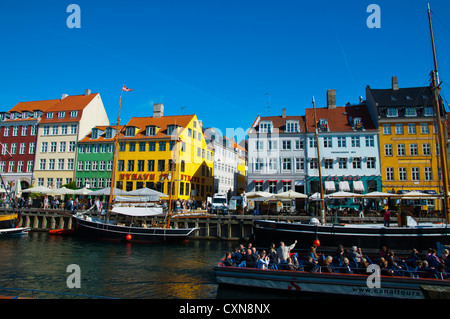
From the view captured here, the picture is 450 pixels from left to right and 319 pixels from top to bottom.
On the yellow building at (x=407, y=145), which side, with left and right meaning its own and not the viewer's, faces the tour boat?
front

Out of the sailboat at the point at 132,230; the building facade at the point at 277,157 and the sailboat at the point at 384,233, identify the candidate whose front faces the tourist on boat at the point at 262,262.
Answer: the building facade

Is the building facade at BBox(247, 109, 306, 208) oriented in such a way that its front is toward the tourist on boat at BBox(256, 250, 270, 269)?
yes

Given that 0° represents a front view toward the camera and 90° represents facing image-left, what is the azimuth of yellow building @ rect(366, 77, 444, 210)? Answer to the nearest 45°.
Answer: approximately 0°

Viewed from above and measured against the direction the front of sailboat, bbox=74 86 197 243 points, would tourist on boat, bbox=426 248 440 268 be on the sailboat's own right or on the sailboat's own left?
on the sailboat's own left

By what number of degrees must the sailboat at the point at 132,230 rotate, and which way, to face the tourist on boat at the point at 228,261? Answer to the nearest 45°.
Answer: approximately 90° to its left

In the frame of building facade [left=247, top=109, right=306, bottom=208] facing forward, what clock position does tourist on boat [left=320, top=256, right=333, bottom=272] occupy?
The tourist on boat is roughly at 12 o'clock from the building facade.

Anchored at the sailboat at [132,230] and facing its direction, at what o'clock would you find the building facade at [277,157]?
The building facade is roughly at 5 o'clock from the sailboat.

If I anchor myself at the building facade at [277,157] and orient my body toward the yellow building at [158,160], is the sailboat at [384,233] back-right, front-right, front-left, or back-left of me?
back-left

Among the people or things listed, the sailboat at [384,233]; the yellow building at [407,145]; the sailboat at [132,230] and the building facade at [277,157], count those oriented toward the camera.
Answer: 2

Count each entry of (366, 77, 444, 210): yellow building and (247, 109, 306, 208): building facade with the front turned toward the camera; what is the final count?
2

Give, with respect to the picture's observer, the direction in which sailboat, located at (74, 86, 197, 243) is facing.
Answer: facing to the left of the viewer

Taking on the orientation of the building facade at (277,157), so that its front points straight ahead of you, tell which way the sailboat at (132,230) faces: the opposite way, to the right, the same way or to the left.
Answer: to the right

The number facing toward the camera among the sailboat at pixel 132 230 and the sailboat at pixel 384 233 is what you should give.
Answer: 0
